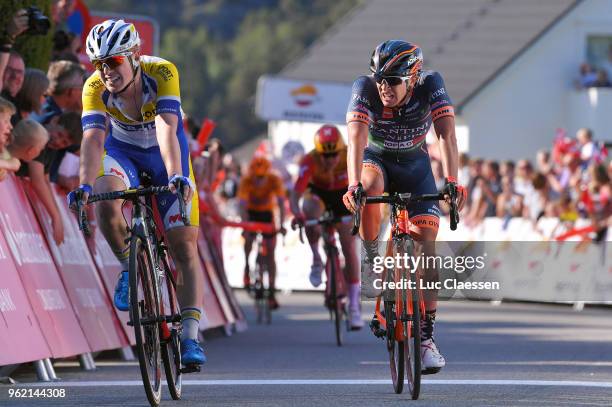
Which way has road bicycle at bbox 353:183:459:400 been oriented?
toward the camera

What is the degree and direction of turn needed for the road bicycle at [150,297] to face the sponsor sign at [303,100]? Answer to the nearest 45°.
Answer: approximately 180°

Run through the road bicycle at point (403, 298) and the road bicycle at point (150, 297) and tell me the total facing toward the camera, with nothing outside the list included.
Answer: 2

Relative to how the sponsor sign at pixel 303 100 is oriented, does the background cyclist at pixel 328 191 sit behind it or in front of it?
in front

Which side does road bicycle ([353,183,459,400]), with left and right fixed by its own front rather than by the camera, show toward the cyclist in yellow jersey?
right

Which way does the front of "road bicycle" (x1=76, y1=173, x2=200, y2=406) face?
toward the camera

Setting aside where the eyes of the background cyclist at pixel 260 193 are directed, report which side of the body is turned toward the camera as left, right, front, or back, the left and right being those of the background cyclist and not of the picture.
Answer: front

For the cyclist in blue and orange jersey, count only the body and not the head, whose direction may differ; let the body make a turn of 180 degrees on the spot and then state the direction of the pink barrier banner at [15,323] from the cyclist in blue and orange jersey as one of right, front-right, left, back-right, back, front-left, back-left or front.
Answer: left

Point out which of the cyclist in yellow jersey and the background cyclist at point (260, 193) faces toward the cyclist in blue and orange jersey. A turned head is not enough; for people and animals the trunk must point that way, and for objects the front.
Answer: the background cyclist

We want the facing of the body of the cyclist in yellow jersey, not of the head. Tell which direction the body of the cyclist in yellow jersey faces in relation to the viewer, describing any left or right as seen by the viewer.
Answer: facing the viewer

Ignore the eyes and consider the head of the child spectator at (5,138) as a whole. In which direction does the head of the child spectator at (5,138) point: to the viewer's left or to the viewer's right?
to the viewer's right

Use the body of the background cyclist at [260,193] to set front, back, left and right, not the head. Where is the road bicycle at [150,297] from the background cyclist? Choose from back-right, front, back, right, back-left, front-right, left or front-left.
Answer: front

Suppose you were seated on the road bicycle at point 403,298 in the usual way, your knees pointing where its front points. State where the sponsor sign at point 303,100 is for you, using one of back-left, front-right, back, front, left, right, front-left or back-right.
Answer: back

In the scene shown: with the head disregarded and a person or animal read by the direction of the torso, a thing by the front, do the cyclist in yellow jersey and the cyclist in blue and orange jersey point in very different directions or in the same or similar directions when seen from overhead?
same or similar directions

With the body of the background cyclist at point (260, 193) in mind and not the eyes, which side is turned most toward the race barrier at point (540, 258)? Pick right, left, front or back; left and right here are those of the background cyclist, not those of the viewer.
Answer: left

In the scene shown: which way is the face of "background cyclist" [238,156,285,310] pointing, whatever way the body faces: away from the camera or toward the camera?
toward the camera
